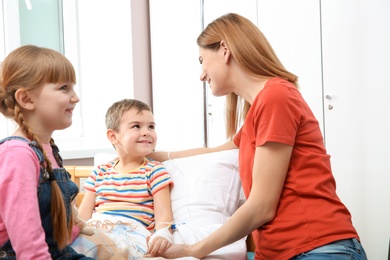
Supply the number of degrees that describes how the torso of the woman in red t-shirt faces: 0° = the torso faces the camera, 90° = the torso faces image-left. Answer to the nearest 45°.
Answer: approximately 90°

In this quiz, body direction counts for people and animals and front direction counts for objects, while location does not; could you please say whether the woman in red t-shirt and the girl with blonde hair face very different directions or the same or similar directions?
very different directions

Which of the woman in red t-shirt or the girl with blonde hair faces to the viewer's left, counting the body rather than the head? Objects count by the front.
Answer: the woman in red t-shirt

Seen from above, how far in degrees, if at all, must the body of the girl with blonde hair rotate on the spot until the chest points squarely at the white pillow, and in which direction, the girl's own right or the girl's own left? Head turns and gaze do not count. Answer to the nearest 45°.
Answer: approximately 45° to the girl's own left

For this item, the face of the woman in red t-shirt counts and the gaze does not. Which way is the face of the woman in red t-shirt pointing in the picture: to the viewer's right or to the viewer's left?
to the viewer's left

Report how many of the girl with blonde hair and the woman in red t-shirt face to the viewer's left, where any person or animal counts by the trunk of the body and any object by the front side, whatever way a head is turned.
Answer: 1

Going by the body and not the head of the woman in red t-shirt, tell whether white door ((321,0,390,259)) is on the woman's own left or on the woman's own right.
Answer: on the woman's own right

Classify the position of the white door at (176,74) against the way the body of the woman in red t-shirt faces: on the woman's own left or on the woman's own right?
on the woman's own right

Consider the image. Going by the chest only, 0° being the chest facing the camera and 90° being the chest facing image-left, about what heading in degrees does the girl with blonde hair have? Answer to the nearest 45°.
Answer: approximately 270°
